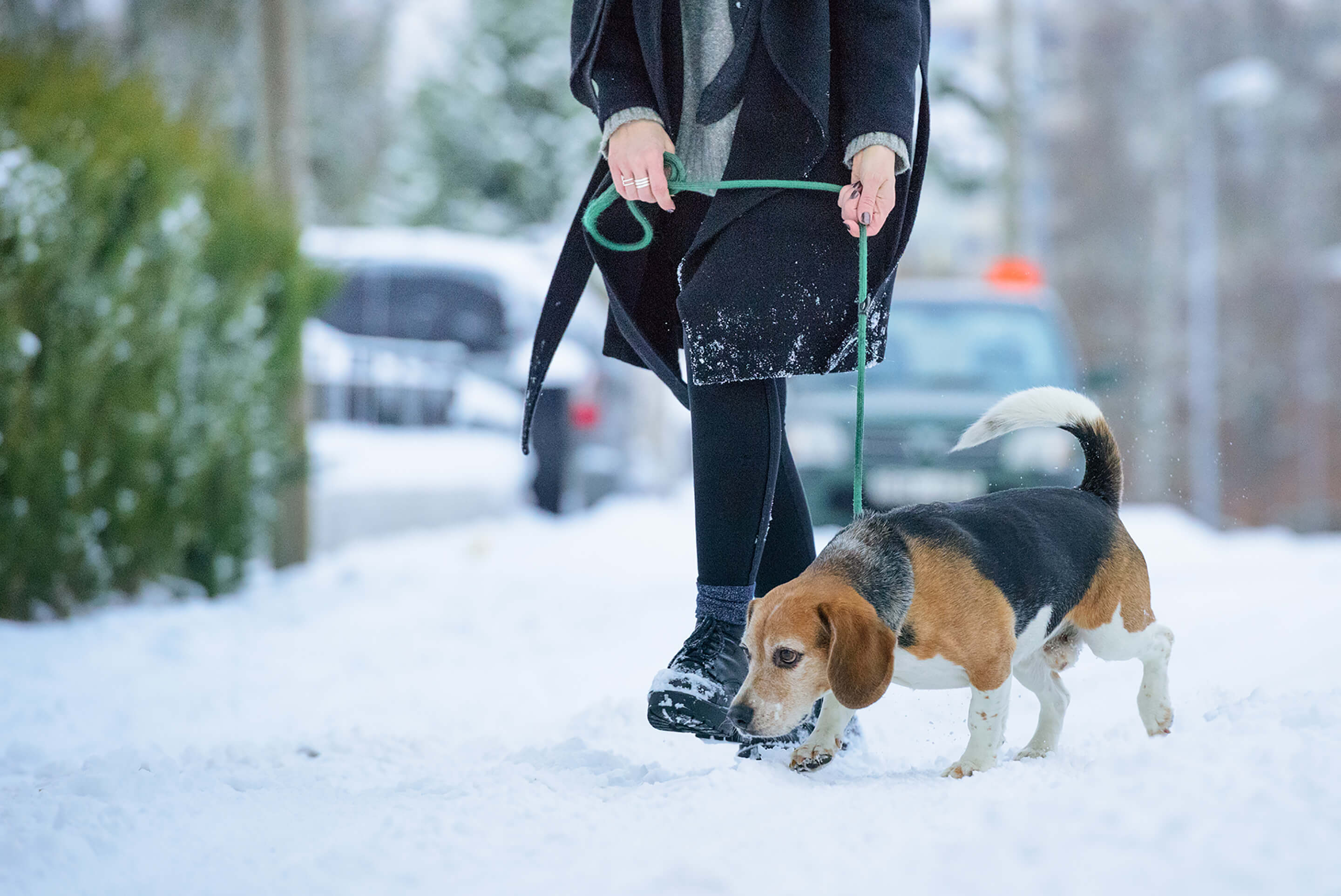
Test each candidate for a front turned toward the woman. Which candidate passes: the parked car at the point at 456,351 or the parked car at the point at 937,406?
the parked car at the point at 937,406

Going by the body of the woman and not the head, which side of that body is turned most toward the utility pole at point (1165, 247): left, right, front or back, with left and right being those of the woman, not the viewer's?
back

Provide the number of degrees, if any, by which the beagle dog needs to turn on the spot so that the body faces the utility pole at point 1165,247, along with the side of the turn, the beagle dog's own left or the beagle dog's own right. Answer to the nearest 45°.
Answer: approximately 135° to the beagle dog's own right

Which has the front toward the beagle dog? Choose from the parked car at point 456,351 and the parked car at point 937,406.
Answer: the parked car at point 937,406

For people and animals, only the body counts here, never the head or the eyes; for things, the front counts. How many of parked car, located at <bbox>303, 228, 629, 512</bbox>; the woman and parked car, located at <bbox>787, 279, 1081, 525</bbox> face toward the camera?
2

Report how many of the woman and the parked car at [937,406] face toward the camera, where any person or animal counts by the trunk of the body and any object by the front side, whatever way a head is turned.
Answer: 2

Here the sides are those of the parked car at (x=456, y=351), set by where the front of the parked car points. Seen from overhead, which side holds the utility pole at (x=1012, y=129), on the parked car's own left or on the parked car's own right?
on the parked car's own right

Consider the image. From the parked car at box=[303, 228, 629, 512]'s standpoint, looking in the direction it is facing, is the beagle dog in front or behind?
behind

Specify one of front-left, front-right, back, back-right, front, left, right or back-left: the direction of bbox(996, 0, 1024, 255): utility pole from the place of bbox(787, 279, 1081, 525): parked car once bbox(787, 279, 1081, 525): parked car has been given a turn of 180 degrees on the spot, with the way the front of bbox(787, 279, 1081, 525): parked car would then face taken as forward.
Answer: front

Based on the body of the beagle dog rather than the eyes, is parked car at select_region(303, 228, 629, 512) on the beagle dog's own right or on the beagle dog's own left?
on the beagle dog's own right

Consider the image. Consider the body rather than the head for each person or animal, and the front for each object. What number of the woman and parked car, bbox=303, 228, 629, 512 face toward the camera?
1

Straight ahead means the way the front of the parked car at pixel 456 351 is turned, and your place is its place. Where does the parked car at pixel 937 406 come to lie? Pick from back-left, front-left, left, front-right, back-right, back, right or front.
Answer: back
